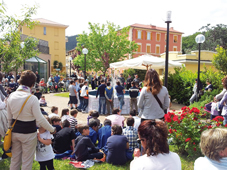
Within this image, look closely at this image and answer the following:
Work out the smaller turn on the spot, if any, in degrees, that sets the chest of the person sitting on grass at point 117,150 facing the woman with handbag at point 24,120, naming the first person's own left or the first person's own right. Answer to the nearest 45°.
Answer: approximately 135° to the first person's own left

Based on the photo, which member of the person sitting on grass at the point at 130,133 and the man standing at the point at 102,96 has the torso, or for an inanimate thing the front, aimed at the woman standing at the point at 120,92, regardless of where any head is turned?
the person sitting on grass

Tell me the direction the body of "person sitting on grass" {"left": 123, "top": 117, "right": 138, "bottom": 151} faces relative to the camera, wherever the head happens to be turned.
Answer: away from the camera

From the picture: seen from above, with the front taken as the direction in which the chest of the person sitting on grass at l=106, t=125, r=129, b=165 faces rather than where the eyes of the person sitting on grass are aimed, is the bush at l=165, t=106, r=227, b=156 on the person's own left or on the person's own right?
on the person's own right

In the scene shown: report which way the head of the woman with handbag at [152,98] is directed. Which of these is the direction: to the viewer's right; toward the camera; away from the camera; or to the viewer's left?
away from the camera

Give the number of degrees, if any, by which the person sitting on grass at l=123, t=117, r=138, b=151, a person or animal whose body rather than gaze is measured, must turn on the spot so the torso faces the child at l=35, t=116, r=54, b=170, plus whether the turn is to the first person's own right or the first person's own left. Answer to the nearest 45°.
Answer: approximately 135° to the first person's own left

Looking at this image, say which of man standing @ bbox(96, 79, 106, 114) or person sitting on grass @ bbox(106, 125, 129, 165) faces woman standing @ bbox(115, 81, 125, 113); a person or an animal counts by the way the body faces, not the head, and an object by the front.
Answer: the person sitting on grass

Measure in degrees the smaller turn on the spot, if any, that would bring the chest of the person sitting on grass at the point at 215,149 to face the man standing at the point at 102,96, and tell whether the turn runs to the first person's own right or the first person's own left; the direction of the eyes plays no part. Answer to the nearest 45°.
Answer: approximately 90° to the first person's own left

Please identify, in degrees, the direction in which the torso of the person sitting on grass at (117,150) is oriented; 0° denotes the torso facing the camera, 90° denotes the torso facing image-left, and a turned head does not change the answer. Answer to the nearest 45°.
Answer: approximately 180°

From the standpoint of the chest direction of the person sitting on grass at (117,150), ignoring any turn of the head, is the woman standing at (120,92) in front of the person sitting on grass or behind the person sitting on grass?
in front

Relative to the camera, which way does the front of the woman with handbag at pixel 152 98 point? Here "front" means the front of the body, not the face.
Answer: away from the camera

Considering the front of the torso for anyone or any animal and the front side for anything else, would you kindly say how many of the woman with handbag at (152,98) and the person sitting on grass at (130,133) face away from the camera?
2

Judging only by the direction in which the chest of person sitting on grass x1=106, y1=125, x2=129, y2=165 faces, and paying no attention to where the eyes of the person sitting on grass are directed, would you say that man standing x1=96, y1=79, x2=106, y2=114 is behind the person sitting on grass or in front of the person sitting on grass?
in front
